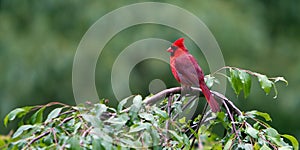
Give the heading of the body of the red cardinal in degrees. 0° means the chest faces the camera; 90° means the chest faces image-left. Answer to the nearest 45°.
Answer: approximately 90°
